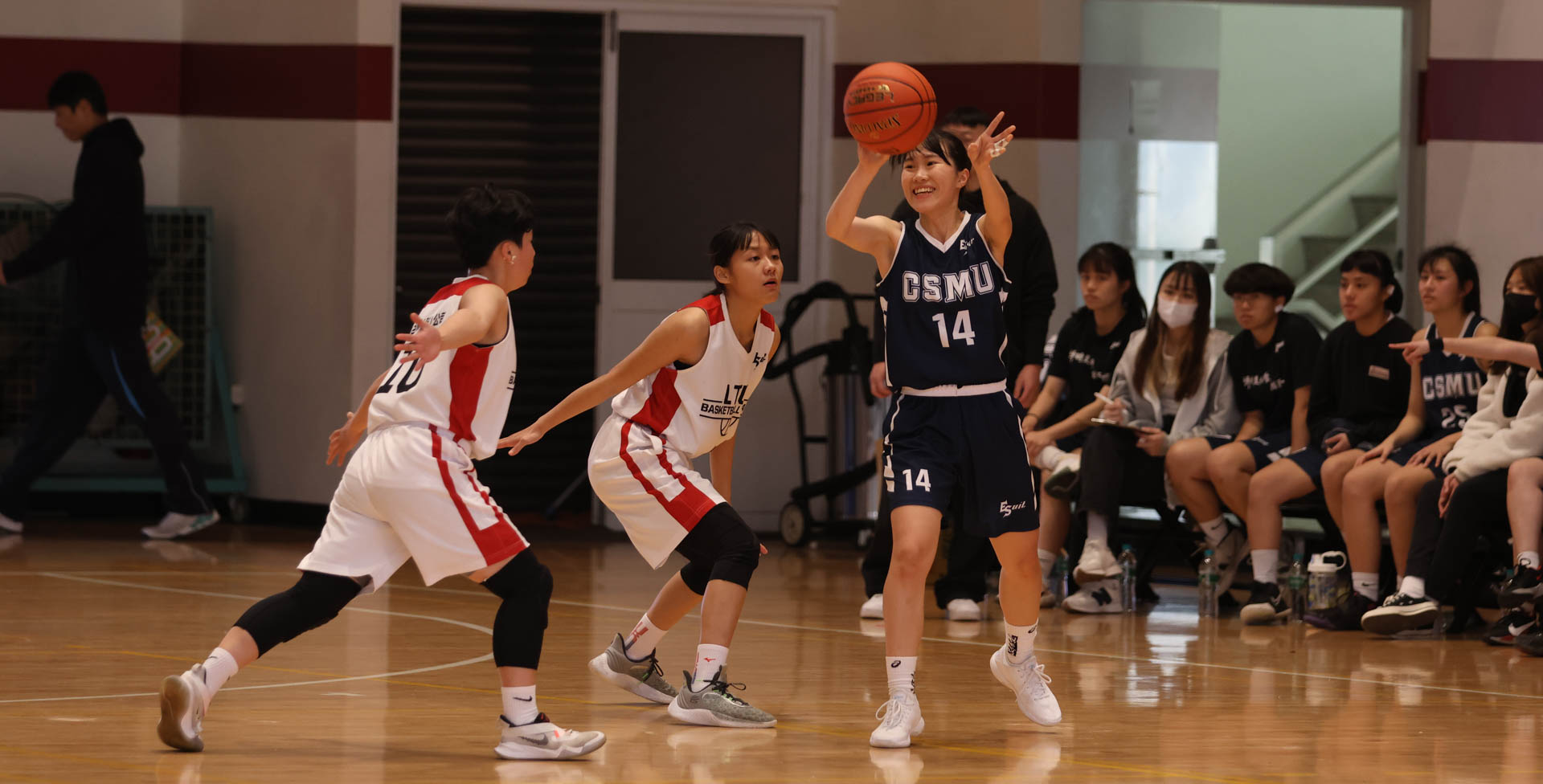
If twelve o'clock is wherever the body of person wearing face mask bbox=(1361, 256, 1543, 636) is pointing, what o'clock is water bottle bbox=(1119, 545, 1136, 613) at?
The water bottle is roughly at 2 o'clock from the person wearing face mask.

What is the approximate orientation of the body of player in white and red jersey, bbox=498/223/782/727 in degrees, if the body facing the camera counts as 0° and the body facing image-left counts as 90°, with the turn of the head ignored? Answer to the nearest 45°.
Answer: approximately 315°

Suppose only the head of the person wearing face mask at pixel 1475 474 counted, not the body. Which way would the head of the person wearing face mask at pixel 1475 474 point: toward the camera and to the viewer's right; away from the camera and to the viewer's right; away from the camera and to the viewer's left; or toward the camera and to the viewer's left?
toward the camera and to the viewer's left

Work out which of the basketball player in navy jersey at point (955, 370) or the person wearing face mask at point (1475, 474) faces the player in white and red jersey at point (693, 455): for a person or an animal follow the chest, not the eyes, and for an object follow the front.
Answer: the person wearing face mask

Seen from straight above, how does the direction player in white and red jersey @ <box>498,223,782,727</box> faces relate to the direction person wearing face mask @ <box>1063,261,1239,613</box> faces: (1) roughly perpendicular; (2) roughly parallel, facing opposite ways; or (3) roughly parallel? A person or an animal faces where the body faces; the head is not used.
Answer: roughly perpendicular

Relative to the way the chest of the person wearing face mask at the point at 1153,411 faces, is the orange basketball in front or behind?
in front

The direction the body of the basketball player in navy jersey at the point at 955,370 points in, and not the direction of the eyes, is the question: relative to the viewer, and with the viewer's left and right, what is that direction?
facing the viewer

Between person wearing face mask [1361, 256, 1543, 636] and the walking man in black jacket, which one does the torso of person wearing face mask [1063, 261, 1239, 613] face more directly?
the walking man in black jacket

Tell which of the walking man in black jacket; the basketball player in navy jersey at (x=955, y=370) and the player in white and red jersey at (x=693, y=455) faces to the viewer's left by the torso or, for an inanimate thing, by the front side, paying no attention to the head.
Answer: the walking man in black jacket

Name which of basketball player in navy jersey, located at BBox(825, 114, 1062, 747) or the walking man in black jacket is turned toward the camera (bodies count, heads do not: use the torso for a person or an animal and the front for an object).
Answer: the basketball player in navy jersey

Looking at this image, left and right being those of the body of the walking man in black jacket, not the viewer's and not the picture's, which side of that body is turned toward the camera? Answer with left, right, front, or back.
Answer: left

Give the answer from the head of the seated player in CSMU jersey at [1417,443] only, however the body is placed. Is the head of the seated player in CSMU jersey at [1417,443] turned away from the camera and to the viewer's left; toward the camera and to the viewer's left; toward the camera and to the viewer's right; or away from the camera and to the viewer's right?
toward the camera and to the viewer's left

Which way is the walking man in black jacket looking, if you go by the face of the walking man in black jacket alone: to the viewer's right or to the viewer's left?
to the viewer's left

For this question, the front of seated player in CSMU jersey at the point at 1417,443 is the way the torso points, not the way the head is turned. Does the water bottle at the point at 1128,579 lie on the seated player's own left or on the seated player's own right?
on the seated player's own right

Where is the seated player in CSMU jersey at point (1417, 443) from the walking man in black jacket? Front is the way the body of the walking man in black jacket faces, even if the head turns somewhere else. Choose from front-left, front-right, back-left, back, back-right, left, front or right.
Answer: back-left
